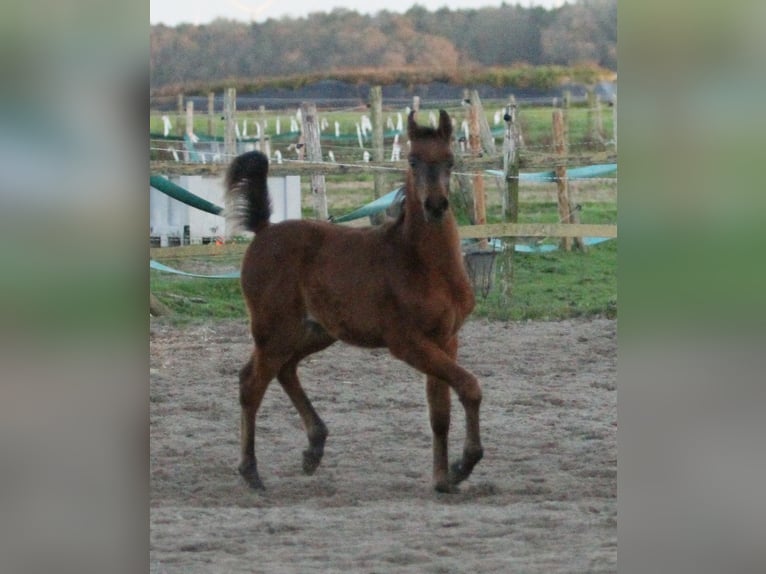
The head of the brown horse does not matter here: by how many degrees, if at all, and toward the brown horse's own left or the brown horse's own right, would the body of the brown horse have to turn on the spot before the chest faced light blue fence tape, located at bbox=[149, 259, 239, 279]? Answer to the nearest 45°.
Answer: approximately 180°

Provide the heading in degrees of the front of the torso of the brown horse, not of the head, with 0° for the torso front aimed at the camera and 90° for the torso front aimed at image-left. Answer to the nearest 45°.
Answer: approximately 270°
